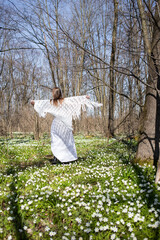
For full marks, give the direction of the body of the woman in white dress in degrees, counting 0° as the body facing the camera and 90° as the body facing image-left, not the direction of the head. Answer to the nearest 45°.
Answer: approximately 180°

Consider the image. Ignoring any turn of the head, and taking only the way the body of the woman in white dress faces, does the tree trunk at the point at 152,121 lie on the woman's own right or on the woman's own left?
on the woman's own right
